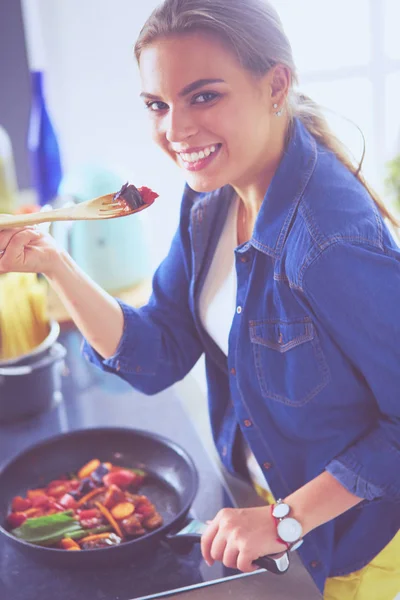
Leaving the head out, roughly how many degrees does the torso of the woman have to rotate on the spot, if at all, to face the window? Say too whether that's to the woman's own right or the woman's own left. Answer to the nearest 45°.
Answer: approximately 135° to the woman's own right

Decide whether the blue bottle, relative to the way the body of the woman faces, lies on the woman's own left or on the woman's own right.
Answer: on the woman's own right

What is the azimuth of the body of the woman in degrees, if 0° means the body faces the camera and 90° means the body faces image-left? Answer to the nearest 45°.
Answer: approximately 45°

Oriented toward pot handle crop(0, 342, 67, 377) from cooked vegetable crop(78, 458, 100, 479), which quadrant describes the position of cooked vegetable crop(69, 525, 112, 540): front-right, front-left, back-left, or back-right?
back-left

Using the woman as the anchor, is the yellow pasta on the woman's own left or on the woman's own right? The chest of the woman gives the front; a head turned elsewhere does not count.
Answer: on the woman's own right
